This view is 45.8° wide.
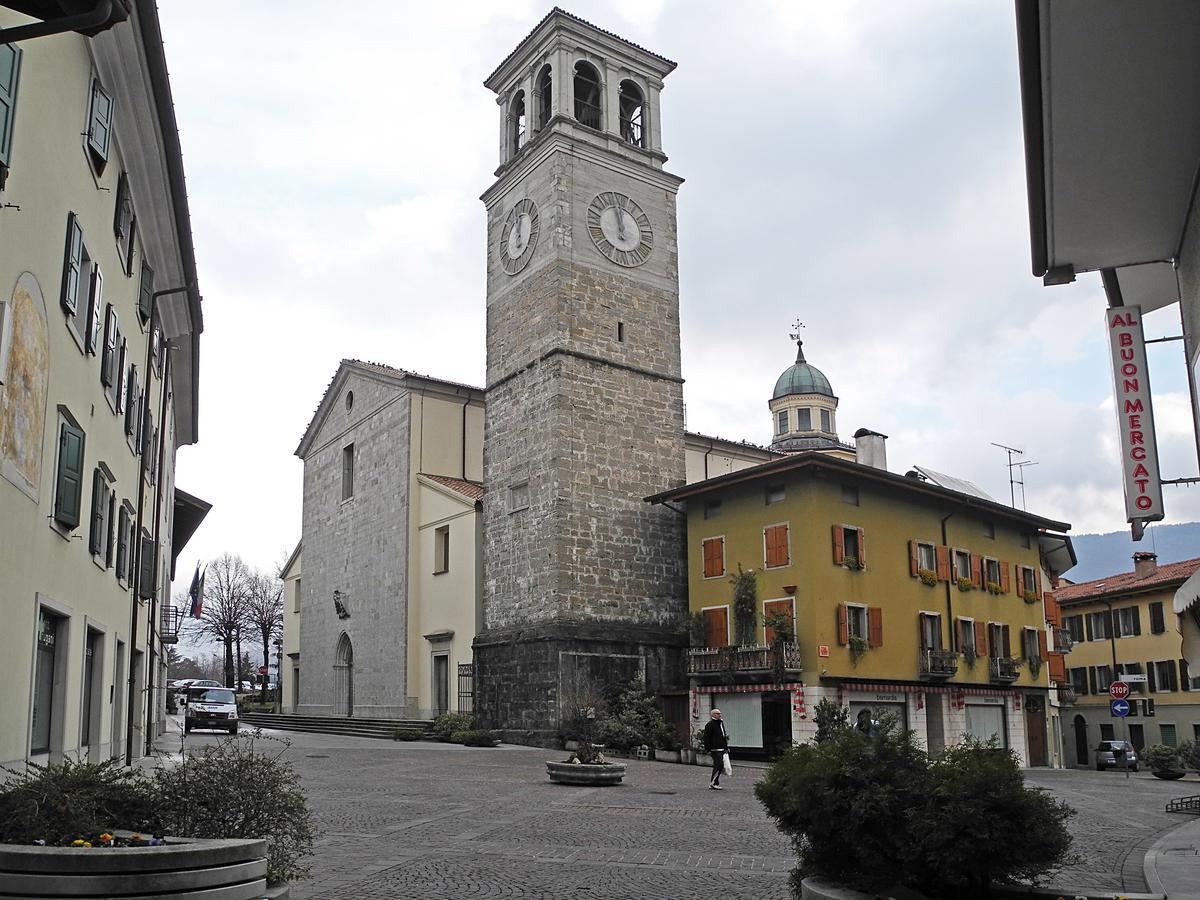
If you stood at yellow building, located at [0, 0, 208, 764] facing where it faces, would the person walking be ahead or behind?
ahead

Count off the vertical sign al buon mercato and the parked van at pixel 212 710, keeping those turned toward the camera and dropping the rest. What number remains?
2

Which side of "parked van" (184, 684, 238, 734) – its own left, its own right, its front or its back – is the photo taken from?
front

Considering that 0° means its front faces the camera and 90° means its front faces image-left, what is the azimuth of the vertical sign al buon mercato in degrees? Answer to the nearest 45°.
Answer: approximately 0°

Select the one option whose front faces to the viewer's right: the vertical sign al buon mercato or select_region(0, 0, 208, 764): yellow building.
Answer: the yellow building

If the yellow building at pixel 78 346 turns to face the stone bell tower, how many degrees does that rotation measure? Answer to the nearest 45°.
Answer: approximately 45° to its left

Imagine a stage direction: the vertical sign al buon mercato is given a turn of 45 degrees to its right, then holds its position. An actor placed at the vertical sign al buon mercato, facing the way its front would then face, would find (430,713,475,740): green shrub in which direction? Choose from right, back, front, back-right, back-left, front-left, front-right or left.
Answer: right

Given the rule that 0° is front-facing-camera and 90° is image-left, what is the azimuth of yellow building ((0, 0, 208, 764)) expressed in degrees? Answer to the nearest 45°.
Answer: approximately 270°

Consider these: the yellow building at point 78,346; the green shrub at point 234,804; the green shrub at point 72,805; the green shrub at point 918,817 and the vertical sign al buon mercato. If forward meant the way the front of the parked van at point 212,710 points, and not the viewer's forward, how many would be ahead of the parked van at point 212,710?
5

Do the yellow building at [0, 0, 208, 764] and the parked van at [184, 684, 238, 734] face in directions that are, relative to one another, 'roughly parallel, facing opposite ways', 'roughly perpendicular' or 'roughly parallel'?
roughly perpendicular

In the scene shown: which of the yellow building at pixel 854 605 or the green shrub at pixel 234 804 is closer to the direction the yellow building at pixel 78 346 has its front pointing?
the yellow building
